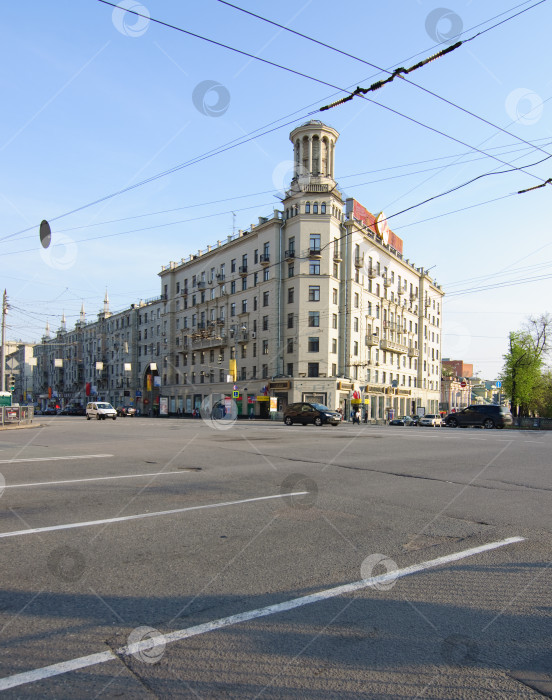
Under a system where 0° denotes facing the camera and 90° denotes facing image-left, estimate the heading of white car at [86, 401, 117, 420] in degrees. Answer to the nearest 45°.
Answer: approximately 315°

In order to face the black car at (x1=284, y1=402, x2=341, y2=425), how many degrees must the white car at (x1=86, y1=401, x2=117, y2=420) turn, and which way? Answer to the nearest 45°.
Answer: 0° — it already faces it
